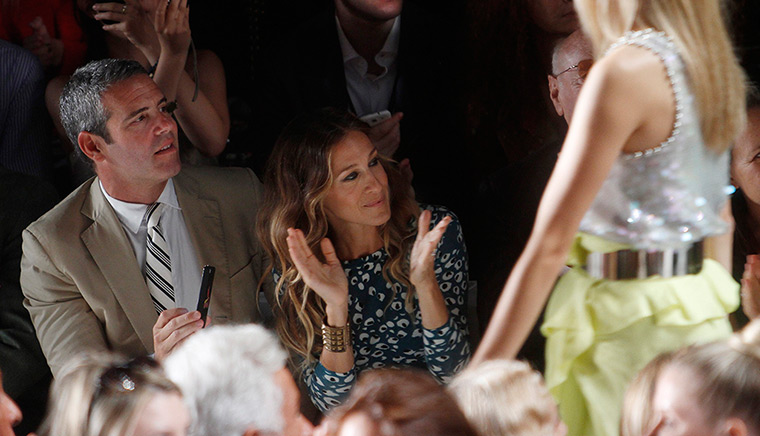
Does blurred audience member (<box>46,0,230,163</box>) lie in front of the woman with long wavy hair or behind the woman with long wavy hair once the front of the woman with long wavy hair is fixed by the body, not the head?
behind

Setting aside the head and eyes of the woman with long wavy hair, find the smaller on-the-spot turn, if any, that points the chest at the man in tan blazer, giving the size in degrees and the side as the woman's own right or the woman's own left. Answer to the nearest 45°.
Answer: approximately 135° to the woman's own right

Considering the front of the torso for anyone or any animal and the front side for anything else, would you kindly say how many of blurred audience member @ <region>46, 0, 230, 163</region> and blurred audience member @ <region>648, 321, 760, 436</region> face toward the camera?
1

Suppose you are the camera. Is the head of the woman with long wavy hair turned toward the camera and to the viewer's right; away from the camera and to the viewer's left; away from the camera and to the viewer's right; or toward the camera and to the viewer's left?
toward the camera and to the viewer's right

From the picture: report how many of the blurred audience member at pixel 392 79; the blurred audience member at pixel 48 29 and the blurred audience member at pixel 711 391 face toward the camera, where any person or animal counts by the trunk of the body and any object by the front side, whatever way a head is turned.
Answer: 2

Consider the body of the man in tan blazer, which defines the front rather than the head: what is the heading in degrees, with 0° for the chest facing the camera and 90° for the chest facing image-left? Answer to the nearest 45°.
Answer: approximately 315°

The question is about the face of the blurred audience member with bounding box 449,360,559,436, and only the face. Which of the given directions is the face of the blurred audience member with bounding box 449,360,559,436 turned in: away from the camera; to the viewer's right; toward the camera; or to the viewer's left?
away from the camera

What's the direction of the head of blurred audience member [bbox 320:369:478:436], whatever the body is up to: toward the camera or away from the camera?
away from the camera
